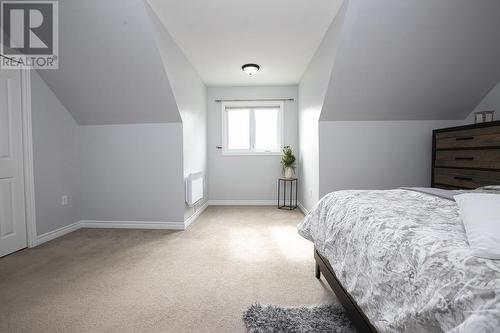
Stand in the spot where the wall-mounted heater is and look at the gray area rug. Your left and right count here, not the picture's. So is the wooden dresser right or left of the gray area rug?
left

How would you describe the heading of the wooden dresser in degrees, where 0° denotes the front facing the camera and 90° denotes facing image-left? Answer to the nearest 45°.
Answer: approximately 45°

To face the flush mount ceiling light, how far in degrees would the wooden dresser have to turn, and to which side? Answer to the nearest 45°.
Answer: approximately 45° to its right

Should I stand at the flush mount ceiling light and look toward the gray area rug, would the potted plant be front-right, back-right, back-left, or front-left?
back-left
